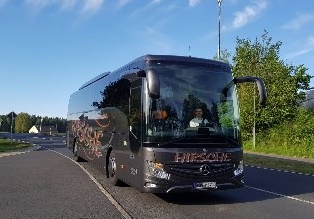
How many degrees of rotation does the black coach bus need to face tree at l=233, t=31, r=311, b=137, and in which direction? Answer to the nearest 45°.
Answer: approximately 135° to its left

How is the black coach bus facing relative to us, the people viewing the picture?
facing the viewer and to the right of the viewer

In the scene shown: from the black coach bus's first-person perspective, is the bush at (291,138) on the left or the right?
on its left
